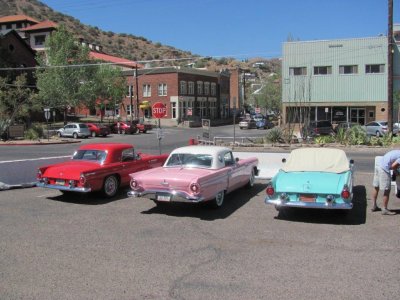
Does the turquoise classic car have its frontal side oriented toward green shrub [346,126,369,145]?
yes

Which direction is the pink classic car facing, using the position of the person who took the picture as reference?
facing away from the viewer and to the right of the viewer

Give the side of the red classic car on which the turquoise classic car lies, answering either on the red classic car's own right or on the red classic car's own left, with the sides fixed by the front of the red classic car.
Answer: on the red classic car's own right

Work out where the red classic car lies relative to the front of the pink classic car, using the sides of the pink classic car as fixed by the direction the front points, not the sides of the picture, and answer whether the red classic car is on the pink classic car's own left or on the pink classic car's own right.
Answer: on the pink classic car's own left

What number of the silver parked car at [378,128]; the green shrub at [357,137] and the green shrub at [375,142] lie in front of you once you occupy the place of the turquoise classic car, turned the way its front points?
3

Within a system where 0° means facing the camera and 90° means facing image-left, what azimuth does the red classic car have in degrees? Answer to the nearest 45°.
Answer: approximately 225°

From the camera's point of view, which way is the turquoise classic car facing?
away from the camera
